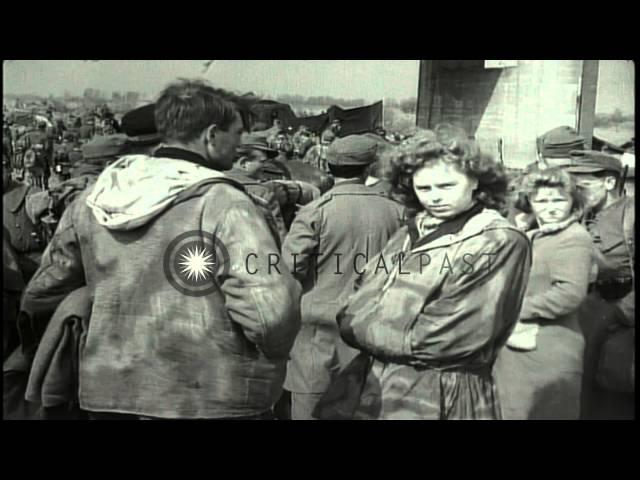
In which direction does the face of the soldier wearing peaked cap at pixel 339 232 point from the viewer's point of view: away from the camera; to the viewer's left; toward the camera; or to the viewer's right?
away from the camera

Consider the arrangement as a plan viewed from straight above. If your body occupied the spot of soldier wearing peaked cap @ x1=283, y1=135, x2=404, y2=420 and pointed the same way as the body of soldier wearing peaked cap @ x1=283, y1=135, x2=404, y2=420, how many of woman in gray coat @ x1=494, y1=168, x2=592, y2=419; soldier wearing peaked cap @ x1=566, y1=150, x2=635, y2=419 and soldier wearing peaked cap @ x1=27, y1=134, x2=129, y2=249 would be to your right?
2

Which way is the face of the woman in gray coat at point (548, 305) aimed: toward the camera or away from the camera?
toward the camera

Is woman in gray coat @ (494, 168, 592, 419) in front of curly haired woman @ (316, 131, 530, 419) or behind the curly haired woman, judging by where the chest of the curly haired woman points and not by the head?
behind

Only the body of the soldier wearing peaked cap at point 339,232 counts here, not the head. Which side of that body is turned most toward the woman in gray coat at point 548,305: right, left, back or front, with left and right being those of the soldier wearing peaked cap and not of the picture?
right

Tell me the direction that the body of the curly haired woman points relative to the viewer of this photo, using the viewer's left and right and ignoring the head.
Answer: facing the viewer and to the left of the viewer

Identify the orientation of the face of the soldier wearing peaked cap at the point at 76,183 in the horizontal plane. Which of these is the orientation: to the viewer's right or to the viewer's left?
to the viewer's left

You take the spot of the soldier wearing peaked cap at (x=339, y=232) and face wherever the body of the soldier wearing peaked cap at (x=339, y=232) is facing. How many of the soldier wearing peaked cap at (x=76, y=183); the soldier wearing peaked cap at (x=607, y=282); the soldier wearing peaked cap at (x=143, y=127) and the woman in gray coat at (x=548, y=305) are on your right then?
2

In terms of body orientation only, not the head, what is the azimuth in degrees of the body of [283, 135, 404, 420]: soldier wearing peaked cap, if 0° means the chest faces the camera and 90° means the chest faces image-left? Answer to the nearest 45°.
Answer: approximately 180°

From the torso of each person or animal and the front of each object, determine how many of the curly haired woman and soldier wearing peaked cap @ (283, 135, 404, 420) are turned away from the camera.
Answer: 1

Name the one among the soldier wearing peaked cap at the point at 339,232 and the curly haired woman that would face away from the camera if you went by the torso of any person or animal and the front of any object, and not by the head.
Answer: the soldier wearing peaked cap

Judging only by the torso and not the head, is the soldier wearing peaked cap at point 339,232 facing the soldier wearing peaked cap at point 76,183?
no
